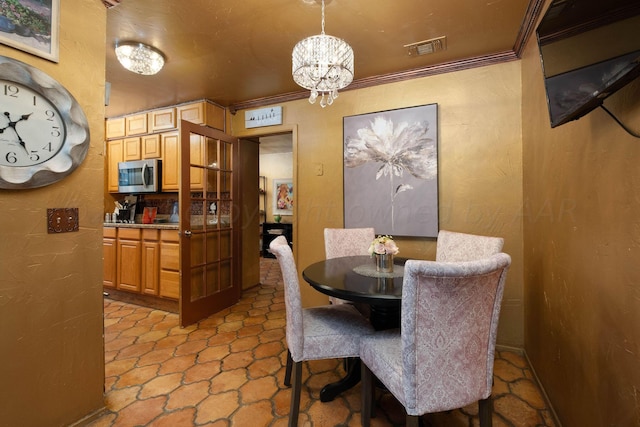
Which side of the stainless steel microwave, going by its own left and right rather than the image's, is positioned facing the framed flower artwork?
left

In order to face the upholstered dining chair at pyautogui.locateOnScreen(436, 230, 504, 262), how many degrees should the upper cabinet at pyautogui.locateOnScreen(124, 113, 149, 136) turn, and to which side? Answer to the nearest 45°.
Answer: approximately 90° to its left

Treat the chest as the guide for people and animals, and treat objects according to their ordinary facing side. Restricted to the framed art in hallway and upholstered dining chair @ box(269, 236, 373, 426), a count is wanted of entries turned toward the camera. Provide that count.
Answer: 1

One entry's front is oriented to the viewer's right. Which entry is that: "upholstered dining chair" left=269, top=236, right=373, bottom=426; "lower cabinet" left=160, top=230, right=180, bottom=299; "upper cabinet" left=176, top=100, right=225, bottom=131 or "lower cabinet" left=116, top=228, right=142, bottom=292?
the upholstered dining chair

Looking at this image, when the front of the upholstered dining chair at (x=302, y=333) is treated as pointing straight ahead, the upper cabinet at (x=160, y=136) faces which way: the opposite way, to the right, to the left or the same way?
to the right

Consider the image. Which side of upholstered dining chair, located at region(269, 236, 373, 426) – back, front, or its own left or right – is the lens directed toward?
right

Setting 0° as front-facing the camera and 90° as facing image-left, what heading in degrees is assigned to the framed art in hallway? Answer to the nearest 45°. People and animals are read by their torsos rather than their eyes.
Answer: approximately 0°

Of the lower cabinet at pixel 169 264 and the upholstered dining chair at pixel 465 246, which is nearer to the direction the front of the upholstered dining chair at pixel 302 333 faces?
the upholstered dining chair

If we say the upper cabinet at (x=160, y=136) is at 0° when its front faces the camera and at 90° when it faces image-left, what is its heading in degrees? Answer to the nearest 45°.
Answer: approximately 45°

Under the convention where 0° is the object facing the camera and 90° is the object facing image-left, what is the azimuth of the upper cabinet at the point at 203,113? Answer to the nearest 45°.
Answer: approximately 45°
